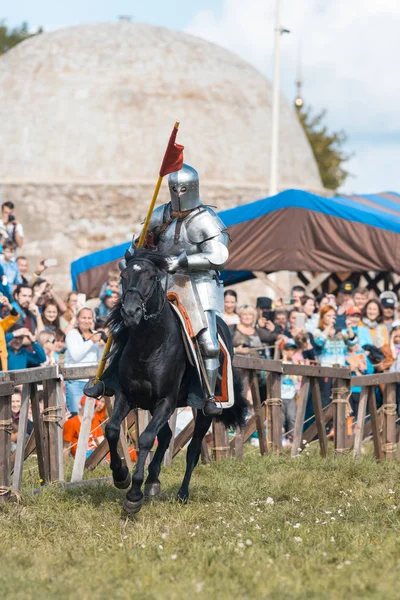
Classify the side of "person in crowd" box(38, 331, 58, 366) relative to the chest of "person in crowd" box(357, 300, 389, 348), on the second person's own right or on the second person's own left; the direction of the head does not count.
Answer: on the second person's own right

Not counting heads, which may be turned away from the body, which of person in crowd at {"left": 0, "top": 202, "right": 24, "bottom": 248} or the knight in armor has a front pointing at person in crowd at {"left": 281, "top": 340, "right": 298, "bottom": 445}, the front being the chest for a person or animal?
person in crowd at {"left": 0, "top": 202, "right": 24, "bottom": 248}

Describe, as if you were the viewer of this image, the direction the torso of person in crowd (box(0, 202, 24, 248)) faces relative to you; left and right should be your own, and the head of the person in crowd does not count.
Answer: facing the viewer and to the right of the viewer

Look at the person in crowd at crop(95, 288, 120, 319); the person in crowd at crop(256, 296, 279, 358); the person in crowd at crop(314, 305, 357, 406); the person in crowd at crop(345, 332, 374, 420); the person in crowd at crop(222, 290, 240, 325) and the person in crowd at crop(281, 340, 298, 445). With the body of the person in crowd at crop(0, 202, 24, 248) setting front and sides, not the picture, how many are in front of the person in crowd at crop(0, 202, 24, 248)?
6

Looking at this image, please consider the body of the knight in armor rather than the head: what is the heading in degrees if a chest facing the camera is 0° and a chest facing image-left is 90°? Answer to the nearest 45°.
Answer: approximately 45°

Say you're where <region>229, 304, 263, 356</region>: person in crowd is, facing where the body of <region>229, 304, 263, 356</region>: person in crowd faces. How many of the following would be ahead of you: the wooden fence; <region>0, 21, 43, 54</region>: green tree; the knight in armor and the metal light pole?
2

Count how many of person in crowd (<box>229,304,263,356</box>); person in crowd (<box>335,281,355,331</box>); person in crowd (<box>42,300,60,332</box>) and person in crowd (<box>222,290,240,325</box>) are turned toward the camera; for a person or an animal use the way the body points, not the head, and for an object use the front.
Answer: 4

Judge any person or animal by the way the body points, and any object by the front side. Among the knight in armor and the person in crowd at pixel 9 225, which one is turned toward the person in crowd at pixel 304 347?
the person in crowd at pixel 9 225

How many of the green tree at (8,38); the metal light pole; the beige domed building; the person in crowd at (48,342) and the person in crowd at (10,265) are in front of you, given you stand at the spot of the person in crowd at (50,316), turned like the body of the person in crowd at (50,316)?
1

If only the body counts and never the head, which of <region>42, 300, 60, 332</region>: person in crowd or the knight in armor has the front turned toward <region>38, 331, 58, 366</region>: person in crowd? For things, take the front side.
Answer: <region>42, 300, 60, 332</region>: person in crowd

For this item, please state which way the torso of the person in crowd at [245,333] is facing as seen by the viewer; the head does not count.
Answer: toward the camera

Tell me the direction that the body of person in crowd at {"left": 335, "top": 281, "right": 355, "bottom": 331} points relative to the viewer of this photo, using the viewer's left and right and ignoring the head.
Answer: facing the viewer
